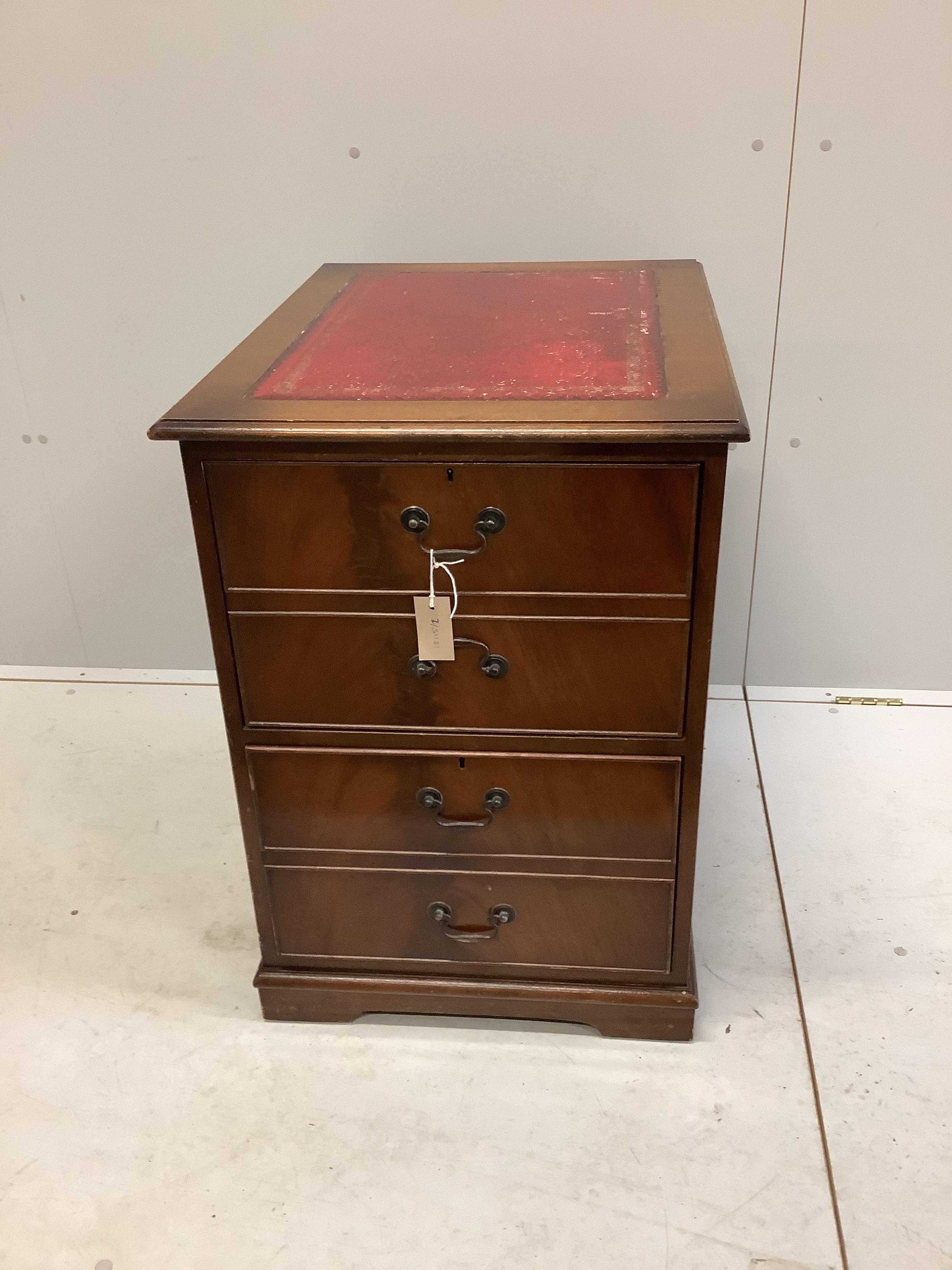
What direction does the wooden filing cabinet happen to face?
toward the camera
